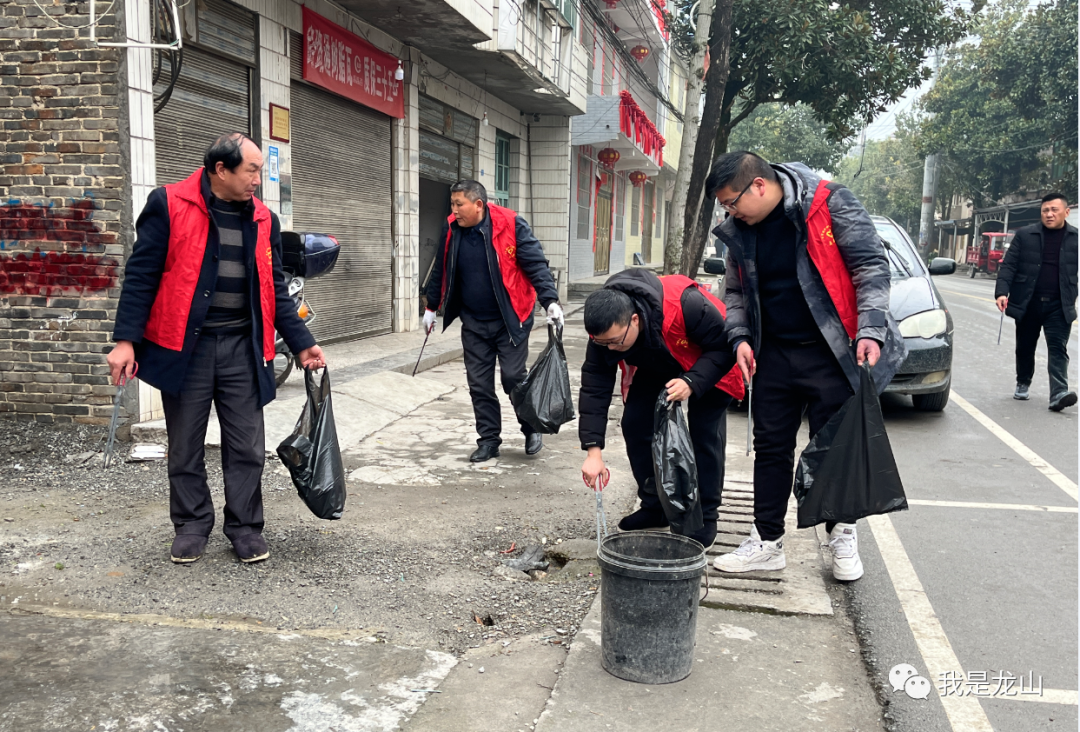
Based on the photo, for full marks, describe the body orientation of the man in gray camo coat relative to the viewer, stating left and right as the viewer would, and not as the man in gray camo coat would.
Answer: facing the viewer and to the left of the viewer

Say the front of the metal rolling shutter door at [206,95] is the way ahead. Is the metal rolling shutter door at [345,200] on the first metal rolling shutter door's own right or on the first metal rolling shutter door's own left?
on the first metal rolling shutter door's own left

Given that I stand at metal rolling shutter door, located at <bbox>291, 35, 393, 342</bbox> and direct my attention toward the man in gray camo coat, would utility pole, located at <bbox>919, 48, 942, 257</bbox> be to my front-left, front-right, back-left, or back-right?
back-left

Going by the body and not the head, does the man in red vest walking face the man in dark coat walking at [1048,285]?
no

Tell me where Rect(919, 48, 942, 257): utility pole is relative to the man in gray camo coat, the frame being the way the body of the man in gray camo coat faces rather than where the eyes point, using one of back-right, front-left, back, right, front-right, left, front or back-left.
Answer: back-right

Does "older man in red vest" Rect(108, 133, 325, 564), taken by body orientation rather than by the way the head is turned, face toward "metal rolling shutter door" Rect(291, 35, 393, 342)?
no

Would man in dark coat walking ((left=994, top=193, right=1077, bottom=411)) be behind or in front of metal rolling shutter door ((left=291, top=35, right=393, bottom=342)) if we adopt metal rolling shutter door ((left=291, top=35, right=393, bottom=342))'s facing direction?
in front

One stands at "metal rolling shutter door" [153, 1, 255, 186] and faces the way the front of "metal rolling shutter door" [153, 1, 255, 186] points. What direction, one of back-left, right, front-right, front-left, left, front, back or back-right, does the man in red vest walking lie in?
front

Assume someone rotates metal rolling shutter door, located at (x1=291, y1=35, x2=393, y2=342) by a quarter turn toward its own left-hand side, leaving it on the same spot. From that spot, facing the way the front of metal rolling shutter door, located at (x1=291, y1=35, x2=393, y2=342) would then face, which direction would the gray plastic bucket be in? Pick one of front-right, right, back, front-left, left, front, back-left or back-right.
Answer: back-right

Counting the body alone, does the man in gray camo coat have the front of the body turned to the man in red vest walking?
no

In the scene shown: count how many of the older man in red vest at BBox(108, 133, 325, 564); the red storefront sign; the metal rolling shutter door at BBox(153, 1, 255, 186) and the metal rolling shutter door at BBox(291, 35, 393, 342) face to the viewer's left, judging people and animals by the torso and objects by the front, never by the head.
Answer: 0

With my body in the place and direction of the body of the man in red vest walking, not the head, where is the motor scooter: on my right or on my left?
on my right

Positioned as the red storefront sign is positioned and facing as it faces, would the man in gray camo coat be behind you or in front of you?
in front

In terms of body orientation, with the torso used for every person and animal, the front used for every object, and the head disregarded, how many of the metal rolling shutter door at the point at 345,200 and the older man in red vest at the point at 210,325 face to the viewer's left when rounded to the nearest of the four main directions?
0

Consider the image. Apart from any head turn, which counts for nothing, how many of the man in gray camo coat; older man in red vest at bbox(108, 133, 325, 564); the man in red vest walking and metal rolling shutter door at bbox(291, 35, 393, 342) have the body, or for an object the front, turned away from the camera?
0

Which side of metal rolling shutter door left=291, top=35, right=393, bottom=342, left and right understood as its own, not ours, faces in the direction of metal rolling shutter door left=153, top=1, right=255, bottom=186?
right

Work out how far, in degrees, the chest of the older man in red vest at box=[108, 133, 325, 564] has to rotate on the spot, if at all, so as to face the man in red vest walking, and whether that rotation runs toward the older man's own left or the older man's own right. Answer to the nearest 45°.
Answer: approximately 90° to the older man's own left
